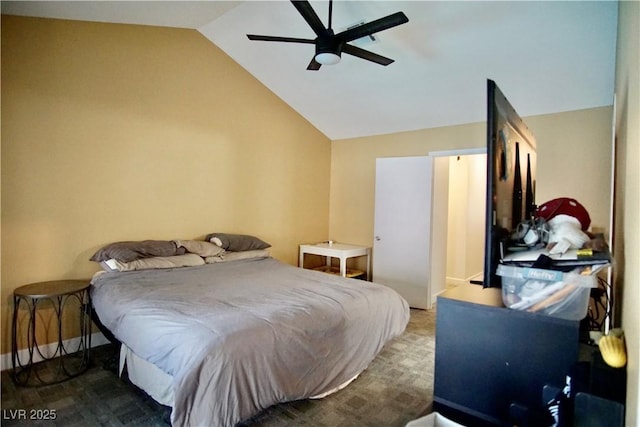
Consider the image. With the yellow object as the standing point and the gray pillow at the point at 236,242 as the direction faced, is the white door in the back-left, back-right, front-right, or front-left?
front-right

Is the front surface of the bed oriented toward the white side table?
no

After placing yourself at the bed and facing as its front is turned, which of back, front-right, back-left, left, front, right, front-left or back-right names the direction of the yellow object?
front

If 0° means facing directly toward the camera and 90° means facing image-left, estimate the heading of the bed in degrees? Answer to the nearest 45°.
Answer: approximately 315°

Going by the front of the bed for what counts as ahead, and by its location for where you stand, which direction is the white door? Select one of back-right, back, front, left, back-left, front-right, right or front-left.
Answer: left

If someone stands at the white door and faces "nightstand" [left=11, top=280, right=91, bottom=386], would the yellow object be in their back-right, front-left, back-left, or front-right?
front-left

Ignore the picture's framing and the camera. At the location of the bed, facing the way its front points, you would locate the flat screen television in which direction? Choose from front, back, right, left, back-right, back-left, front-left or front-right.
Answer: front

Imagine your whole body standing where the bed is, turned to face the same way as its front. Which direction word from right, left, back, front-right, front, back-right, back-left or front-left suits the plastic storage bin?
front

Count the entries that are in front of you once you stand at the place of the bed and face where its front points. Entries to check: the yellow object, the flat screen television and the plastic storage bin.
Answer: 3

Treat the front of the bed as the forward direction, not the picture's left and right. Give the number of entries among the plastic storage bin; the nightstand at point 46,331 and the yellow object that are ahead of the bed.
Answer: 2

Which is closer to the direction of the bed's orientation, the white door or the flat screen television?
the flat screen television

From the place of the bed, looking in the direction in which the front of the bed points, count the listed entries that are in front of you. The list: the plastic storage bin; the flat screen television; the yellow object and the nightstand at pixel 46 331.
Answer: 3

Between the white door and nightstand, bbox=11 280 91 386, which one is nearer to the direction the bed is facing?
the white door
